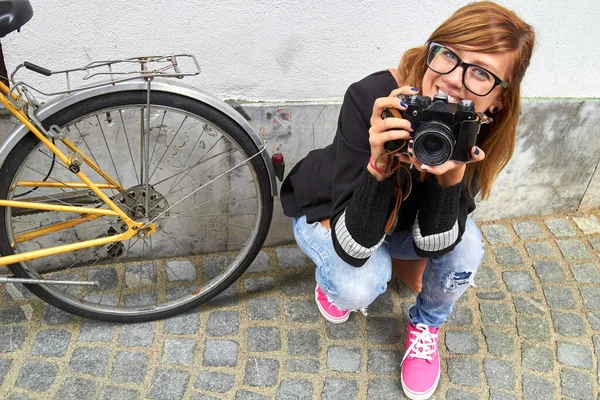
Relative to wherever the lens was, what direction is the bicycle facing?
facing to the left of the viewer

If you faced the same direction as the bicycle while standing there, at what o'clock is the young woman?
The young woman is roughly at 7 o'clock from the bicycle.
